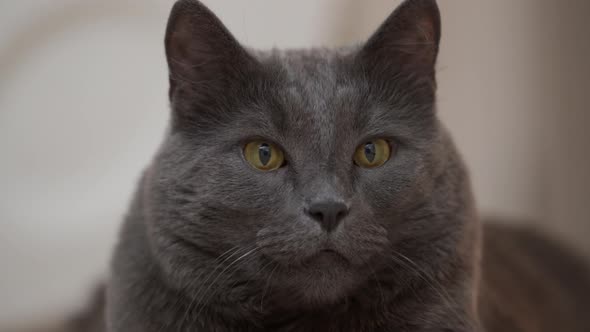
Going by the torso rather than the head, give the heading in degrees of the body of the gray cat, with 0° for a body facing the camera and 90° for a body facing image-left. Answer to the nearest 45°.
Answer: approximately 0°
